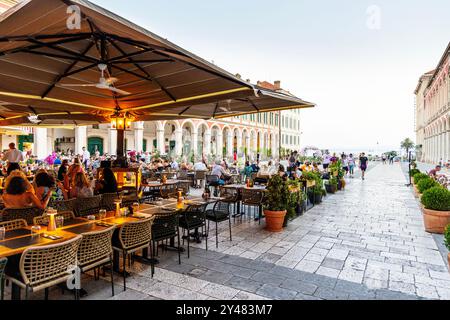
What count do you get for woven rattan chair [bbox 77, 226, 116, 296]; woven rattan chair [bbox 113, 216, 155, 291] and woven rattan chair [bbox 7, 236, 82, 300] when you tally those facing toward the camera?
0

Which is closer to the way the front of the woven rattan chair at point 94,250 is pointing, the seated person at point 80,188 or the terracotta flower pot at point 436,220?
the seated person

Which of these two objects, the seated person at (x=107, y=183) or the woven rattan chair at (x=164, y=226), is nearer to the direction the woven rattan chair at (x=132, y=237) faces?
the seated person

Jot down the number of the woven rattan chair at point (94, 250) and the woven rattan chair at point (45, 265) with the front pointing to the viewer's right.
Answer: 0

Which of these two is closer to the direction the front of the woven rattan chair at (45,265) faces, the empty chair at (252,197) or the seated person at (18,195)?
the seated person

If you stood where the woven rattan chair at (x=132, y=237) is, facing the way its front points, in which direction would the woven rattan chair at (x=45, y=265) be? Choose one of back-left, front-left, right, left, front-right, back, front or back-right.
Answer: left

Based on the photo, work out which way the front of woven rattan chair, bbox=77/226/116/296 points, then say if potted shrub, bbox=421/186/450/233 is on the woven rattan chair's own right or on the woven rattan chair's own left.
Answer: on the woven rattan chair's own right

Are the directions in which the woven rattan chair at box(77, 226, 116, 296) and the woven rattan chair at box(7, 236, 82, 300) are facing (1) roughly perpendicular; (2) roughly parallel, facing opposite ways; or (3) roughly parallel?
roughly parallel

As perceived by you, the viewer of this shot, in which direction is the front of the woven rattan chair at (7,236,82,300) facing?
facing away from the viewer and to the left of the viewer

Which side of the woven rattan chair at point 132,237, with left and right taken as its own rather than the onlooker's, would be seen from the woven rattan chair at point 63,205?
front

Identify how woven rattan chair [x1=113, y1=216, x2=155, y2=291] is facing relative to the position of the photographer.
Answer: facing away from the viewer and to the left of the viewer

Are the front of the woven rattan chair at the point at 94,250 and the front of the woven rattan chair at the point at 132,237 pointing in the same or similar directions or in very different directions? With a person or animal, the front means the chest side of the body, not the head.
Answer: same or similar directions

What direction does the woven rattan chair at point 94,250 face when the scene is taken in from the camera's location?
facing away from the viewer and to the left of the viewer

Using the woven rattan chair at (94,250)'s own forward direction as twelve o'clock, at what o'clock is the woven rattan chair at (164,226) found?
the woven rattan chair at (164,226) is roughly at 3 o'clock from the woven rattan chair at (94,250).

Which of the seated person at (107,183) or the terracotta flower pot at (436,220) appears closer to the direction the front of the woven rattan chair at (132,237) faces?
the seated person

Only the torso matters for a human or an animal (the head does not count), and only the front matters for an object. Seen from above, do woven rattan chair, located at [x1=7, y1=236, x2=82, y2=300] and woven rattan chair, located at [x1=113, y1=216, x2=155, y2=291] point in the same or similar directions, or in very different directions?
same or similar directions

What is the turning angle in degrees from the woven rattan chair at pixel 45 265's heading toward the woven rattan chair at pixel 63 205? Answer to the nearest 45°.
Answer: approximately 45° to its right

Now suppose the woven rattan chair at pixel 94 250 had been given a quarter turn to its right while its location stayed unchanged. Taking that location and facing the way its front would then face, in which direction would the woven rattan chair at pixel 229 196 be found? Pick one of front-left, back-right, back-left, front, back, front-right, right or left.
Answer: front
